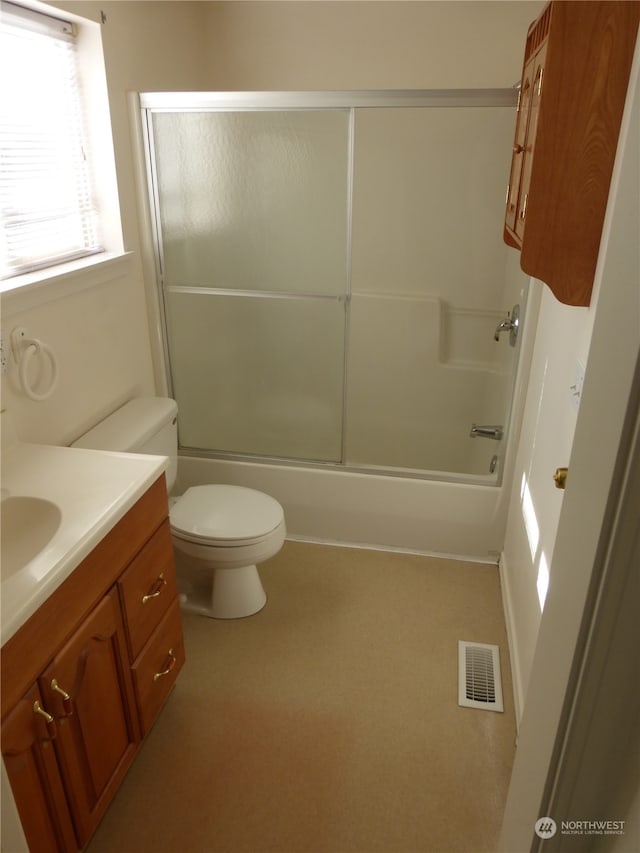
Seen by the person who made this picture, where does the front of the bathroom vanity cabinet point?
facing the viewer and to the right of the viewer

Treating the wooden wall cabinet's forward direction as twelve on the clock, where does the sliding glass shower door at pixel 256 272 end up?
The sliding glass shower door is roughly at 1 o'clock from the wooden wall cabinet.

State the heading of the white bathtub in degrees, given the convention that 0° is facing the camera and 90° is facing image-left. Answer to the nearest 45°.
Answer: approximately 0°

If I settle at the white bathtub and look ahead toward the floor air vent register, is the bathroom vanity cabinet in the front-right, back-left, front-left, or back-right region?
front-right

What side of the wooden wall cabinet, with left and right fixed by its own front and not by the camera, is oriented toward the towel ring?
front

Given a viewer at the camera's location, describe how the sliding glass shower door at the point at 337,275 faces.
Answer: facing the viewer

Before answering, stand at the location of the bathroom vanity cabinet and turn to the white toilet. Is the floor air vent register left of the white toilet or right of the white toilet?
right

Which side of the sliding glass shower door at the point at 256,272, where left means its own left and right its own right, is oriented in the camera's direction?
front

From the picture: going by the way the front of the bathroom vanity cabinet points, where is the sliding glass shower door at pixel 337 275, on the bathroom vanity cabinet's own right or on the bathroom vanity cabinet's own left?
on the bathroom vanity cabinet's own left

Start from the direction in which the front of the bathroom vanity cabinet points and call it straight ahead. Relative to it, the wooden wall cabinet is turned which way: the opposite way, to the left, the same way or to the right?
the opposite way

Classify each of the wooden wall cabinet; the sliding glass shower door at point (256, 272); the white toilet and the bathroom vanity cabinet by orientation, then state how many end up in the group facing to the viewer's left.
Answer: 1

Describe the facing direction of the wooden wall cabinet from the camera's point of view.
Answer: facing to the left of the viewer

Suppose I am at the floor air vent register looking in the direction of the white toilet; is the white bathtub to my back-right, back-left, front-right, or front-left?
front-right
